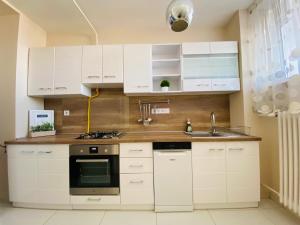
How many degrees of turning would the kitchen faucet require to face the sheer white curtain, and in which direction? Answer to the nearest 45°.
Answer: approximately 45° to its left

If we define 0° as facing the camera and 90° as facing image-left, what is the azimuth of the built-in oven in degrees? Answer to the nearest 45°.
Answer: approximately 0°

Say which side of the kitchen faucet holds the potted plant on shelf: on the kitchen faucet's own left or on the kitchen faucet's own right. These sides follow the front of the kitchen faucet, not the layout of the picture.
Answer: on the kitchen faucet's own right

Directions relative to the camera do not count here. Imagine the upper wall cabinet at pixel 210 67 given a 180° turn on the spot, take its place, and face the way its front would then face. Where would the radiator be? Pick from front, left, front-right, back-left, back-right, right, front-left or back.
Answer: back-right

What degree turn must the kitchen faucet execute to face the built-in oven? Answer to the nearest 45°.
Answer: approximately 45° to its right
